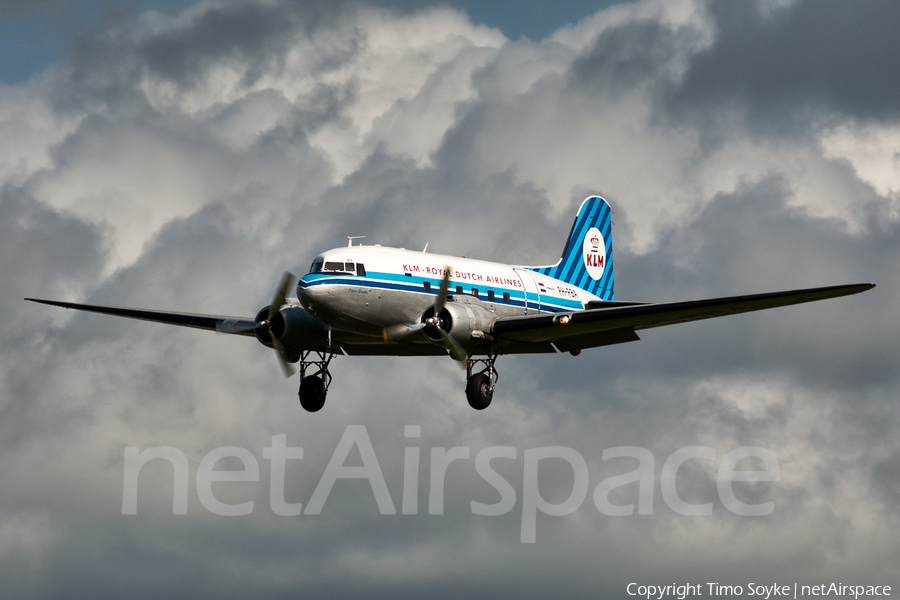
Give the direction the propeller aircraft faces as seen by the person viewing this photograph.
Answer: facing the viewer and to the left of the viewer
